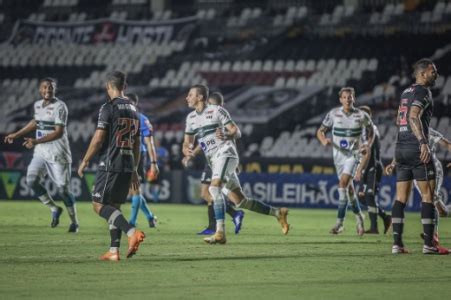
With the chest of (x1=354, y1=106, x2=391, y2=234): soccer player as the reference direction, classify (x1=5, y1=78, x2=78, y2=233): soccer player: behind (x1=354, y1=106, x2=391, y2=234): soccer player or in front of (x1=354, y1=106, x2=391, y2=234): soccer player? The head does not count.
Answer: in front

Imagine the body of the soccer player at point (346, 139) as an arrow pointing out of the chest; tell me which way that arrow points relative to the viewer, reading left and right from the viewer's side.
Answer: facing the viewer

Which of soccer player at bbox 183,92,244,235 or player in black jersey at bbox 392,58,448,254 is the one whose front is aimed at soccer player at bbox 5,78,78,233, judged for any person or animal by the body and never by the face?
soccer player at bbox 183,92,244,235

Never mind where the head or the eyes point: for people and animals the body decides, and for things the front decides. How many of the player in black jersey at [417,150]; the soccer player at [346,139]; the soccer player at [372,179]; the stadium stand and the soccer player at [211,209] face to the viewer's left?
2

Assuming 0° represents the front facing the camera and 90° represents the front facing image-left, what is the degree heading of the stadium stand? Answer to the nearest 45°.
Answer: approximately 0°

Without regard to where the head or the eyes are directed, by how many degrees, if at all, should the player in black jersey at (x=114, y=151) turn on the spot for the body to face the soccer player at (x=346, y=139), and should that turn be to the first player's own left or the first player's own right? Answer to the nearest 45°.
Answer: approximately 90° to the first player's own right

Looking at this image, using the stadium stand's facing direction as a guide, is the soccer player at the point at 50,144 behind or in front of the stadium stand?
in front

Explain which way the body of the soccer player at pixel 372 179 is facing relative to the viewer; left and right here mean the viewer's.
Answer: facing to the left of the viewer

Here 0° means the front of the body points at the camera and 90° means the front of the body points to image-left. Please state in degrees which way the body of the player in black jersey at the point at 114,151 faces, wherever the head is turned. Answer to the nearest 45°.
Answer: approximately 135°
